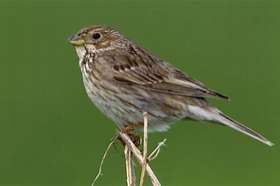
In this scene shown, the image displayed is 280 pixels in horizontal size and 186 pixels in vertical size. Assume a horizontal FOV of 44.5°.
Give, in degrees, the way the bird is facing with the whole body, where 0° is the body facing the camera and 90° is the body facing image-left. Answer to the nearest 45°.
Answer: approximately 90°
